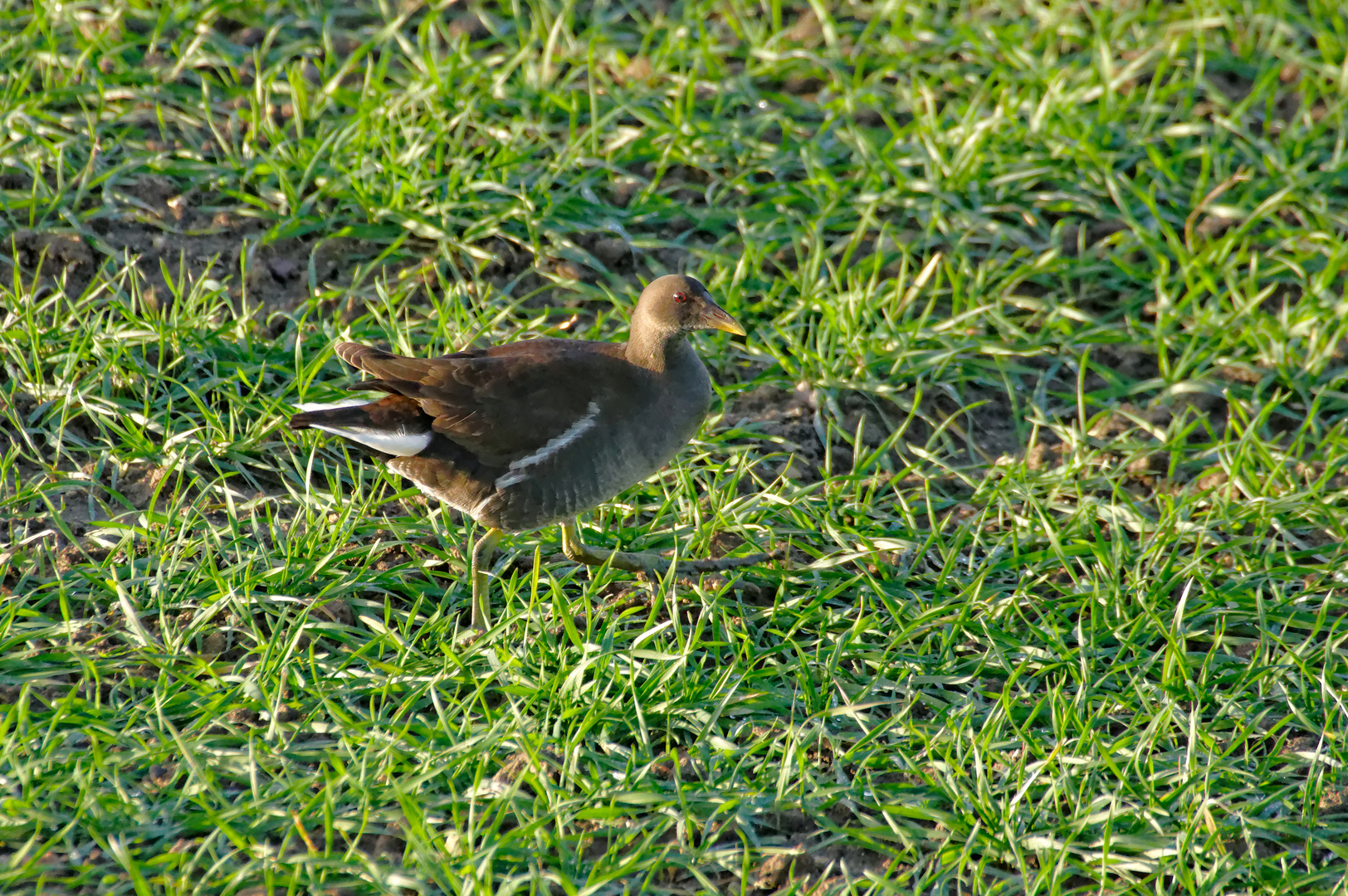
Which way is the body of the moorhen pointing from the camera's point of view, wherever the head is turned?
to the viewer's right
